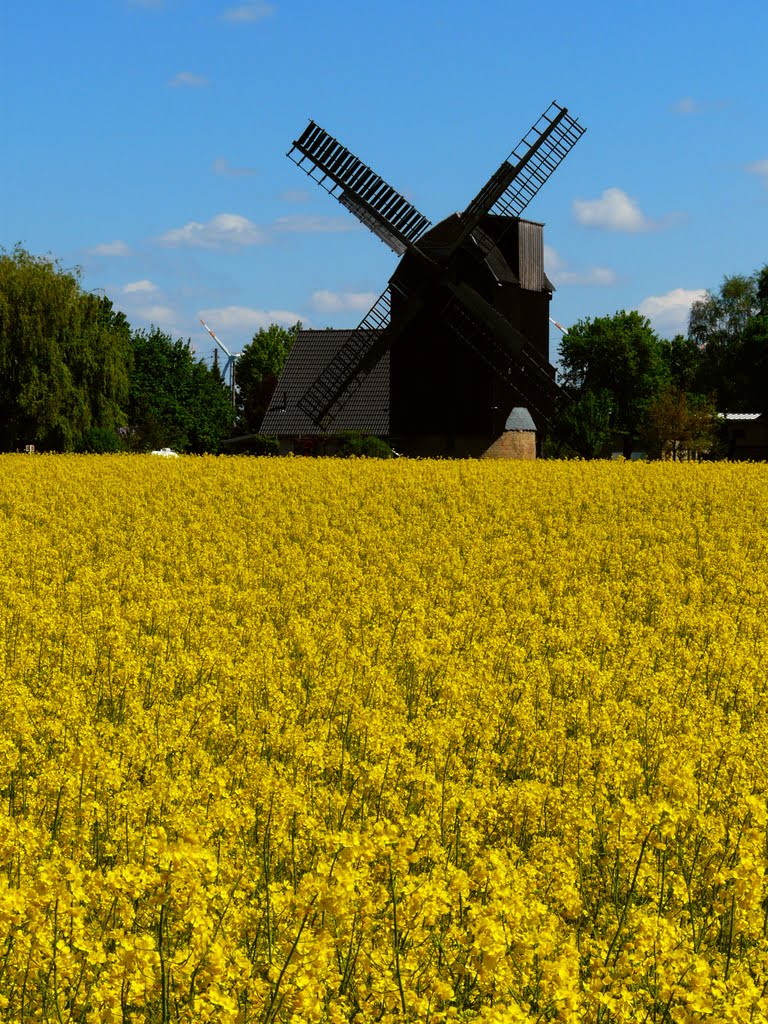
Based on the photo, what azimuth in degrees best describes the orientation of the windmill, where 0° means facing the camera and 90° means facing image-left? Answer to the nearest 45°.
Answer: approximately 45°
